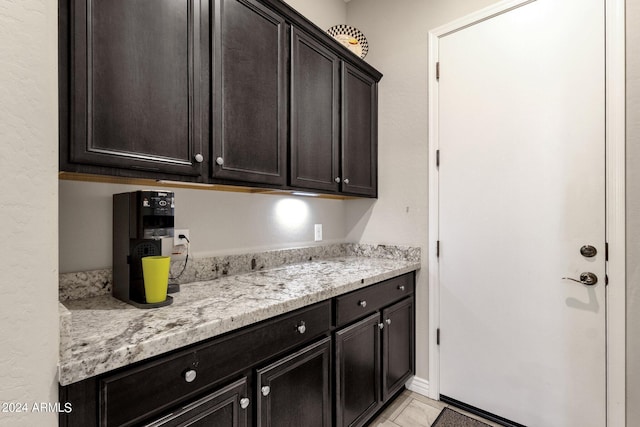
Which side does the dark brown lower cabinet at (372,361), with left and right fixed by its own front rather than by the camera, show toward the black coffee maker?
right

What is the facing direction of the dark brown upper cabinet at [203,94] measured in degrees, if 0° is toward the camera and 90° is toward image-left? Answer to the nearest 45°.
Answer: approximately 315°

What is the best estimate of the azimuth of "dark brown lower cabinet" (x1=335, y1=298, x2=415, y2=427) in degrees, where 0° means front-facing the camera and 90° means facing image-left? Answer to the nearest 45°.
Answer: approximately 315°

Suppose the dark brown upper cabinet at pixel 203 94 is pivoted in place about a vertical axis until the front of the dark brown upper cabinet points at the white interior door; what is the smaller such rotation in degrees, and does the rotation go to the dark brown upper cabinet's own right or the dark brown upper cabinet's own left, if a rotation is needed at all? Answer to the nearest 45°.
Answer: approximately 45° to the dark brown upper cabinet's own left

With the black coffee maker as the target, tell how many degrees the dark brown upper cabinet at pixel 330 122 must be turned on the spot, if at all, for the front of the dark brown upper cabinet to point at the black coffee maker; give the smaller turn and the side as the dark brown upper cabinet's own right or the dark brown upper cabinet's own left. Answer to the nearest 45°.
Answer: approximately 90° to the dark brown upper cabinet's own right

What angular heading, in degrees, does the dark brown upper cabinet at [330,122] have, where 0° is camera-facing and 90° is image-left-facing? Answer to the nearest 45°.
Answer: approximately 315°
